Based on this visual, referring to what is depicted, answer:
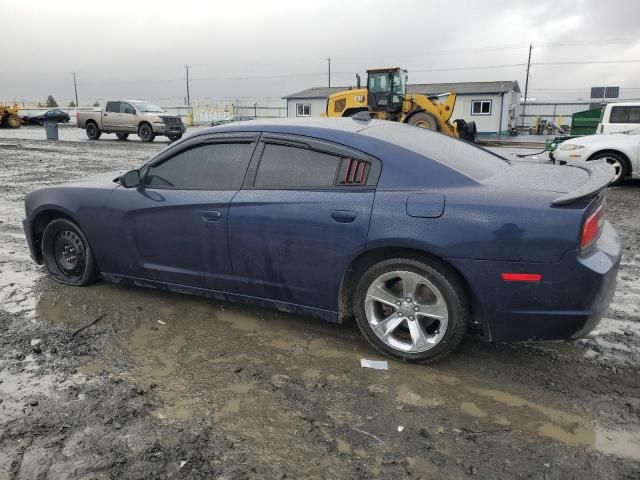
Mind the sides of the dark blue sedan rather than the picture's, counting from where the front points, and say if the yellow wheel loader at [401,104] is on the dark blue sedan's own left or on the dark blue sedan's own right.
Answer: on the dark blue sedan's own right

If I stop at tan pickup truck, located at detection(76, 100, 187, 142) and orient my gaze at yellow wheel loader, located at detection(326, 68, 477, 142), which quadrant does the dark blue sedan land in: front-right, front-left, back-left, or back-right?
front-right

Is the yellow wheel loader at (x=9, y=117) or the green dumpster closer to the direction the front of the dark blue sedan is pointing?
the yellow wheel loader

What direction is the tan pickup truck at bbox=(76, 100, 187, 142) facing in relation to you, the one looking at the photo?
facing the viewer and to the right of the viewer

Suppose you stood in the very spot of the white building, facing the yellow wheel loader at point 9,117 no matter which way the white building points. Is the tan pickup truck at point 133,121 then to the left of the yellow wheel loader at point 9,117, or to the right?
left

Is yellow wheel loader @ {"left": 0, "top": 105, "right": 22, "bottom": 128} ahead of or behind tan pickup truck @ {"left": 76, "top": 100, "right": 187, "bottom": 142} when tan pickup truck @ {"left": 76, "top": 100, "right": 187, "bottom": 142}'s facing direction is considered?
behind

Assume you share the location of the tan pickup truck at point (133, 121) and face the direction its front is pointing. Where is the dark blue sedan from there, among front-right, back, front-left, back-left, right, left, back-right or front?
front-right

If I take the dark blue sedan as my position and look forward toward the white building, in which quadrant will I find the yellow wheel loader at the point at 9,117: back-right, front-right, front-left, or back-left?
front-left

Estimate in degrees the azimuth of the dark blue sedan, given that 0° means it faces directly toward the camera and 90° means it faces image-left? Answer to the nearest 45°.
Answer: approximately 135°

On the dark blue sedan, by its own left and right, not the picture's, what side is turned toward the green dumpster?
right

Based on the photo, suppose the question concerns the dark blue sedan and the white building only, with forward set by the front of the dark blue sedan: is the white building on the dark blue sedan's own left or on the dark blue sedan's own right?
on the dark blue sedan's own right

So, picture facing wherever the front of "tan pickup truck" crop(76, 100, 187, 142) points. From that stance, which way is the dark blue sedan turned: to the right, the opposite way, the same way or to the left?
the opposite way

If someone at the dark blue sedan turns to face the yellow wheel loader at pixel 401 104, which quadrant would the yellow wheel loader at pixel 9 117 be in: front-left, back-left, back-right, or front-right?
front-left
